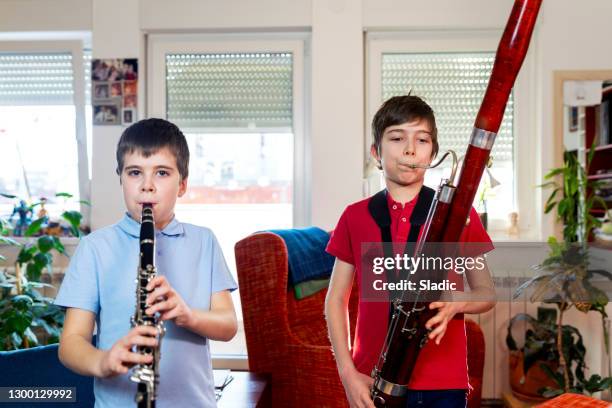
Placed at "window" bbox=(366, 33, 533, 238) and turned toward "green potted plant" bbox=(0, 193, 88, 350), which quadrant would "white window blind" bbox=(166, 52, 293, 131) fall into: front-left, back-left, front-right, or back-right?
front-right

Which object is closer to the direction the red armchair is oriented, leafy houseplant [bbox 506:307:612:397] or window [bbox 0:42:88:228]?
the leafy houseplant

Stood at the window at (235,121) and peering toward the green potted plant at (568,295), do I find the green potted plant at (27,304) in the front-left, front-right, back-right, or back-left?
back-right

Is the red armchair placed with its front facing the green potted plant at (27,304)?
no

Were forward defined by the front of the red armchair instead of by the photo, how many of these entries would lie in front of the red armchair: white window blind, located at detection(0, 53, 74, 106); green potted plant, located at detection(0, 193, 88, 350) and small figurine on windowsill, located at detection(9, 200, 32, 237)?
0

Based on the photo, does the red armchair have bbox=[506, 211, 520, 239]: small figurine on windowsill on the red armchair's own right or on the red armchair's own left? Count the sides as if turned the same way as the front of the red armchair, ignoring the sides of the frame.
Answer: on the red armchair's own left

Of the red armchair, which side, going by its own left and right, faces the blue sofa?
right

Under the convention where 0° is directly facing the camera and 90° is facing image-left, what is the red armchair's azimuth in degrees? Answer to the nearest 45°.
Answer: approximately 315°

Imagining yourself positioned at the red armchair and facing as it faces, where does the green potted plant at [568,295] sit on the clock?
The green potted plant is roughly at 10 o'clock from the red armchair.

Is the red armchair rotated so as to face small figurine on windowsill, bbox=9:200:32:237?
no

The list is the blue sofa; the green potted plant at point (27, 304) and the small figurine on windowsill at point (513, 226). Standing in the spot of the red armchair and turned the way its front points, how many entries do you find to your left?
1
